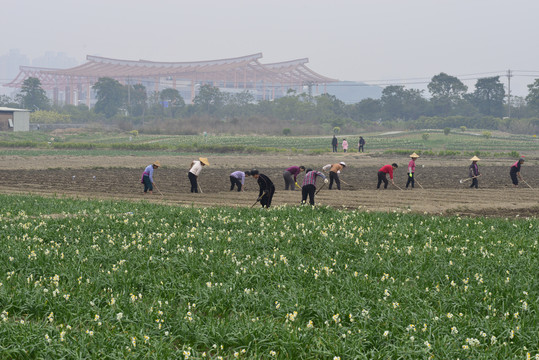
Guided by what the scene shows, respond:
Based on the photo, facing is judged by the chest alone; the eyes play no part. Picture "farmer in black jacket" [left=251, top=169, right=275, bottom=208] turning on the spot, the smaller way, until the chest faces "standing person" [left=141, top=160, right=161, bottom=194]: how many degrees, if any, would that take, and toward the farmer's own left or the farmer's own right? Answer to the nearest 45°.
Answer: approximately 45° to the farmer's own right

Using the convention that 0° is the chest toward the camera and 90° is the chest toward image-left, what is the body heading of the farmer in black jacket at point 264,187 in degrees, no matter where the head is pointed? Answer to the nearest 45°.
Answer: approximately 90°
